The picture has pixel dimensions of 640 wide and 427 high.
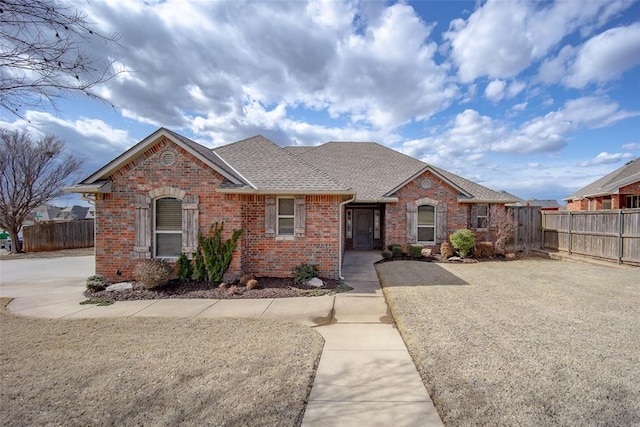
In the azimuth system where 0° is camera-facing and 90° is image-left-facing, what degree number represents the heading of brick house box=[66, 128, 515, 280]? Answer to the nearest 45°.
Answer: approximately 0°

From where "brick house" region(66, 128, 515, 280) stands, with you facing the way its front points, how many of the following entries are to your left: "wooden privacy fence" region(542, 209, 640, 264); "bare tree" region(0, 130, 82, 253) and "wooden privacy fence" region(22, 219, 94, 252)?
1

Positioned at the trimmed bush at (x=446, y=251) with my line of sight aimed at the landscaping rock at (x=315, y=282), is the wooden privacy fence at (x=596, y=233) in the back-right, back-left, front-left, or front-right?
back-left

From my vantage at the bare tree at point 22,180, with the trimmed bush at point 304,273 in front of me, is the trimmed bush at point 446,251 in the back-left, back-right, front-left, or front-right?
front-left

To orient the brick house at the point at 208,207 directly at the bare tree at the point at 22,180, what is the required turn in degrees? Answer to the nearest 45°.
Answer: approximately 135° to its right

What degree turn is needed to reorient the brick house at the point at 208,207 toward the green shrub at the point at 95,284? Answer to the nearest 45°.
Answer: approximately 90° to its right

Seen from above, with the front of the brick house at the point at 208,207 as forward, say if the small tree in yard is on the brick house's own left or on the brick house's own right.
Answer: on the brick house's own left
